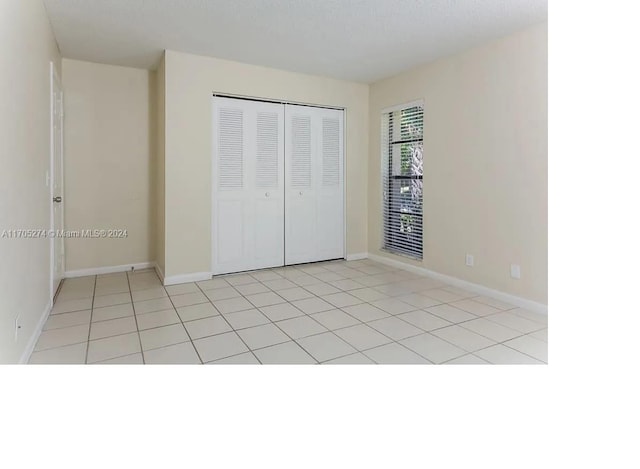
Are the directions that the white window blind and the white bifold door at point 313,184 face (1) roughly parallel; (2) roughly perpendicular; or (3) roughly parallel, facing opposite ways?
roughly perpendicular

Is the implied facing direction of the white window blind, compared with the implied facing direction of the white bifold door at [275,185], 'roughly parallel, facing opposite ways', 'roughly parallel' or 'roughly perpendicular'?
roughly perpendicular

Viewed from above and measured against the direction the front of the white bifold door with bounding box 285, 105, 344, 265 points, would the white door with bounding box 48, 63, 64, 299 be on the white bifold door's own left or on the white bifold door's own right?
on the white bifold door's own right

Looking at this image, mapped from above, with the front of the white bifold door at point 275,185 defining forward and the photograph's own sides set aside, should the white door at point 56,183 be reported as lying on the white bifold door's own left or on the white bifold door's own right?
on the white bifold door's own right

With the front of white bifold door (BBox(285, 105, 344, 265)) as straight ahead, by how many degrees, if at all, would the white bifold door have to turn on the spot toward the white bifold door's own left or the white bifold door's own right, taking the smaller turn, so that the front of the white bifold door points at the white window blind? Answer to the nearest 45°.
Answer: approximately 45° to the white bifold door's own left

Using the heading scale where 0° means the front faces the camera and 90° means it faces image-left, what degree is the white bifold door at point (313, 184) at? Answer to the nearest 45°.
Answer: approximately 315°

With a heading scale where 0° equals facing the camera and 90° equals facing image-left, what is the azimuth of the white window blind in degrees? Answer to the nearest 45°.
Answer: approximately 45°

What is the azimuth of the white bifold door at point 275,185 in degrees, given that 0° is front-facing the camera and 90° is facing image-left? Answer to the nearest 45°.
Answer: approximately 315°

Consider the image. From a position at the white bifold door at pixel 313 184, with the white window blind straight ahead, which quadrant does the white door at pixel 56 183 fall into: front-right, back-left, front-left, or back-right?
back-right
